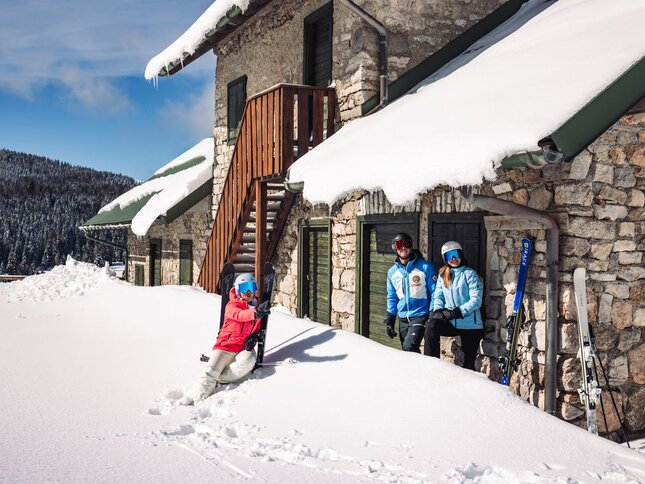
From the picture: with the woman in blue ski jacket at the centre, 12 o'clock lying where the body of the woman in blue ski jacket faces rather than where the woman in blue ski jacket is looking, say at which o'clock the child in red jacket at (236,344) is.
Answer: The child in red jacket is roughly at 1 o'clock from the woman in blue ski jacket.

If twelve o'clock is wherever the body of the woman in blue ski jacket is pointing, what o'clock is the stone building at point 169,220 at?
The stone building is roughly at 3 o'clock from the woman in blue ski jacket.

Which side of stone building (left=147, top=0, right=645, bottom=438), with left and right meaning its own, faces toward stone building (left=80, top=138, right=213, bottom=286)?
right

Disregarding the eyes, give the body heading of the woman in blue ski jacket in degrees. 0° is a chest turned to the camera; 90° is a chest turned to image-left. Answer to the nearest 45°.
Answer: approximately 45°

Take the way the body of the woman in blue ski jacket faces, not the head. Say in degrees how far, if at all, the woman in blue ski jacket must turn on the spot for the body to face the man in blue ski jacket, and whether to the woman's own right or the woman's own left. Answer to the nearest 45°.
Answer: approximately 90° to the woman's own right

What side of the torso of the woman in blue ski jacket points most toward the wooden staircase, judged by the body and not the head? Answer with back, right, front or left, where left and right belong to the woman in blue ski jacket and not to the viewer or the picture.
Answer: right
